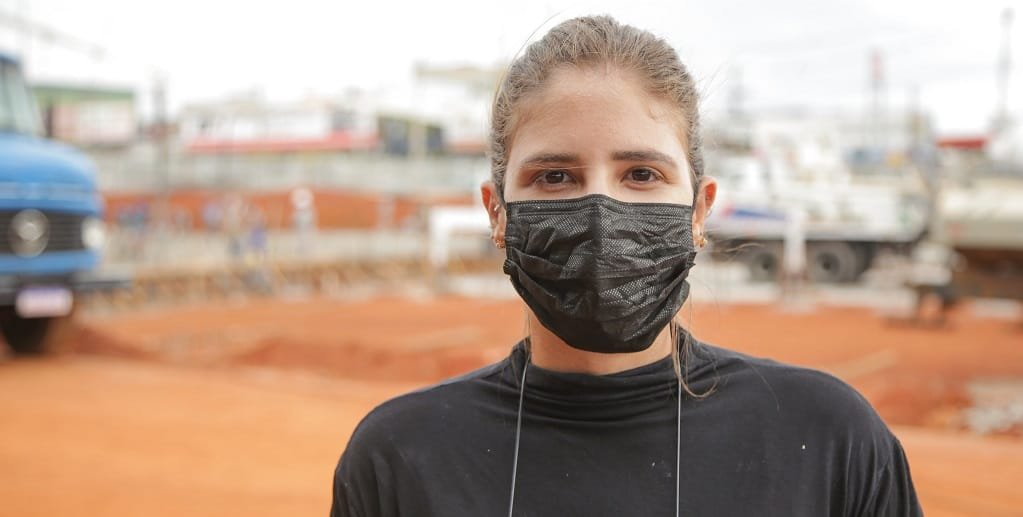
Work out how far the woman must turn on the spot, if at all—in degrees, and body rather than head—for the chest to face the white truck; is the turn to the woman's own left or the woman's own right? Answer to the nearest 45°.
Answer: approximately 180°

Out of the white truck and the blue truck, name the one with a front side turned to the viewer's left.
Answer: the white truck

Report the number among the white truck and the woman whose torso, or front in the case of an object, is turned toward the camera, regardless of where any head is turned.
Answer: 1

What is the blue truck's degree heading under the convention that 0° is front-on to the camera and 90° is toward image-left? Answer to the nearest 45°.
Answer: approximately 315°

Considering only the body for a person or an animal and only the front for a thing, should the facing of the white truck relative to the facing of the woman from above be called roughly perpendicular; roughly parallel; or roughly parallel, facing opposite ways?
roughly perpendicular

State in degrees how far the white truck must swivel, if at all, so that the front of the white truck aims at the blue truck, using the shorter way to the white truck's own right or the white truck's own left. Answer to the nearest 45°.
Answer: approximately 45° to the white truck's own left

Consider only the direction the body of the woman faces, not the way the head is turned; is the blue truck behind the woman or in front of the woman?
behind

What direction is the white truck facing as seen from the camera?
to the viewer's left
